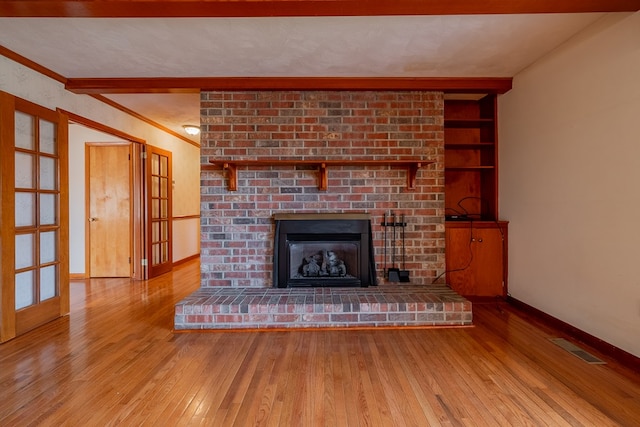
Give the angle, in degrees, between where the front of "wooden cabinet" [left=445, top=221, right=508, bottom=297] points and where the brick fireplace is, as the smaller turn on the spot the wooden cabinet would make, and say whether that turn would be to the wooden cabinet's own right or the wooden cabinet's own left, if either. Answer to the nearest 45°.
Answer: approximately 45° to the wooden cabinet's own right

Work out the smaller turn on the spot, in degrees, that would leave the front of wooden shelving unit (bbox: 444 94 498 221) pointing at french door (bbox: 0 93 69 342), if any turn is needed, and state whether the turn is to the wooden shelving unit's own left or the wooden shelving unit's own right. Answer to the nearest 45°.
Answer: approximately 45° to the wooden shelving unit's own right

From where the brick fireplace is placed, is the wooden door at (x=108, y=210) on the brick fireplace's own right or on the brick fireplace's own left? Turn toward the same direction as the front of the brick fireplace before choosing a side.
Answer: on the brick fireplace's own right

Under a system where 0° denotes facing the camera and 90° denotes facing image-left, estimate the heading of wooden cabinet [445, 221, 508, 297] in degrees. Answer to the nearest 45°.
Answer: approximately 0°

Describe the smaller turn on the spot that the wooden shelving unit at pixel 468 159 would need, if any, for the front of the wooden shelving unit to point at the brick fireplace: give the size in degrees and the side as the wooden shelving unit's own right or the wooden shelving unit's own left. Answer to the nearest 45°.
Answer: approximately 45° to the wooden shelving unit's own right

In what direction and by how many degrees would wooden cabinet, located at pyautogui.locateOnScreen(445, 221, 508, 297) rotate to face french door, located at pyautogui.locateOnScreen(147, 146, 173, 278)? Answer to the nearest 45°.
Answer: approximately 90° to its right

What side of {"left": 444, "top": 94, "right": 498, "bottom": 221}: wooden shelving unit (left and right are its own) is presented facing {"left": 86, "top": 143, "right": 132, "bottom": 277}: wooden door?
right

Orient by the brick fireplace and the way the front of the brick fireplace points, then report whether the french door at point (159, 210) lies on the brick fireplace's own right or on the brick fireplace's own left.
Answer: on the brick fireplace's own right

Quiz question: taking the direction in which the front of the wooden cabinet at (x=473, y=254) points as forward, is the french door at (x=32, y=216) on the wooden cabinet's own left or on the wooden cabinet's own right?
on the wooden cabinet's own right

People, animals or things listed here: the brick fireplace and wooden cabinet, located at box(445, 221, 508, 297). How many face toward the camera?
2

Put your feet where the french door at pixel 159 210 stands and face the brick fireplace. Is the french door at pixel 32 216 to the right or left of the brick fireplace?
right

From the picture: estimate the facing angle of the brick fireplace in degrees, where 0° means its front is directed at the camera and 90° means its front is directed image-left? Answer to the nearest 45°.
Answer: approximately 0°
